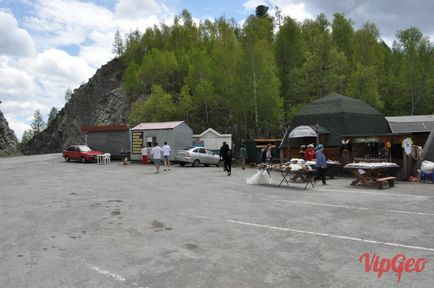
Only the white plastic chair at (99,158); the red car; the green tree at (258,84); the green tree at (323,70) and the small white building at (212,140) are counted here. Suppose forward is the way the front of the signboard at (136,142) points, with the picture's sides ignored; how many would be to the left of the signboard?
3

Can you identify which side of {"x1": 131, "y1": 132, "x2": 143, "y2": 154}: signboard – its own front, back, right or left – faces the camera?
front

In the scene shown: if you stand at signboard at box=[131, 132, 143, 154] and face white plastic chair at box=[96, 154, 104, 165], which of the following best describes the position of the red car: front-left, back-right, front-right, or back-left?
front-right

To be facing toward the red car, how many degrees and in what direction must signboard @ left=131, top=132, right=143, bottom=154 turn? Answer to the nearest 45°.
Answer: approximately 90° to its right

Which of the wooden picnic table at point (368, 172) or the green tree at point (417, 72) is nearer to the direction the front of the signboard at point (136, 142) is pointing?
the wooden picnic table

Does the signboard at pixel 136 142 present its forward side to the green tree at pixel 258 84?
no

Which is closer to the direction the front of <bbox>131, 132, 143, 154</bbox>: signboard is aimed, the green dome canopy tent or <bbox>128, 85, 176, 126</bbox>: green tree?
the green dome canopy tent

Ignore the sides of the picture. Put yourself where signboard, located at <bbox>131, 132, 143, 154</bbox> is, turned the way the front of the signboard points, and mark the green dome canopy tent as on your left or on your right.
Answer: on your left

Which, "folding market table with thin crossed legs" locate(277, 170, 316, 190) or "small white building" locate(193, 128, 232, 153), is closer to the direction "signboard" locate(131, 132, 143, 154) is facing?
the folding market table with thin crossed legs

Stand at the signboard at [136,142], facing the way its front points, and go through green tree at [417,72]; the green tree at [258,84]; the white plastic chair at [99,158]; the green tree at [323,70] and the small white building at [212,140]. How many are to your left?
4

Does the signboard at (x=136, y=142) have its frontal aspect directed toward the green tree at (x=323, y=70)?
no

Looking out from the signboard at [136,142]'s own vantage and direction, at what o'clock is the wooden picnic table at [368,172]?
The wooden picnic table is roughly at 11 o'clock from the signboard.

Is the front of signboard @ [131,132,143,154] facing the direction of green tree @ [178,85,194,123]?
no

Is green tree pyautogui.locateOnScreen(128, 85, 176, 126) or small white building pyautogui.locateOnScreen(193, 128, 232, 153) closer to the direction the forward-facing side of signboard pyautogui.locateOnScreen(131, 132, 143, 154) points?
the small white building

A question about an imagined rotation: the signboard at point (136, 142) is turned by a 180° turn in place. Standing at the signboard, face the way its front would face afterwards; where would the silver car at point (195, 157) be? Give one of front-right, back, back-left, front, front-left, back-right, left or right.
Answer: back-right

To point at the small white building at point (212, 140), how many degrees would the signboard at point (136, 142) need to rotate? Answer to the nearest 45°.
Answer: approximately 90° to its left

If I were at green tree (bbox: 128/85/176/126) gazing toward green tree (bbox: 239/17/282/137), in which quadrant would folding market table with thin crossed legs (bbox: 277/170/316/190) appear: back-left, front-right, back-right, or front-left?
front-right

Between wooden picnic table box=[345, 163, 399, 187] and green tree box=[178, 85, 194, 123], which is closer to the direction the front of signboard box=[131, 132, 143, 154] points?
the wooden picnic table

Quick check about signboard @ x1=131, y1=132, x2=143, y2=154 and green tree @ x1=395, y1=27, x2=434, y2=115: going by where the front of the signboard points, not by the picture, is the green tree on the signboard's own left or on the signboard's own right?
on the signboard's own left
